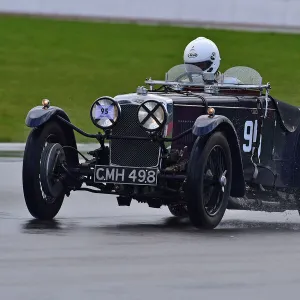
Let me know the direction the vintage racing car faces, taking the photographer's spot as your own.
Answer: facing the viewer and to the left of the viewer

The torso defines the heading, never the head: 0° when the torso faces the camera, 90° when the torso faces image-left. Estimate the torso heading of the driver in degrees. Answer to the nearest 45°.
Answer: approximately 45°
